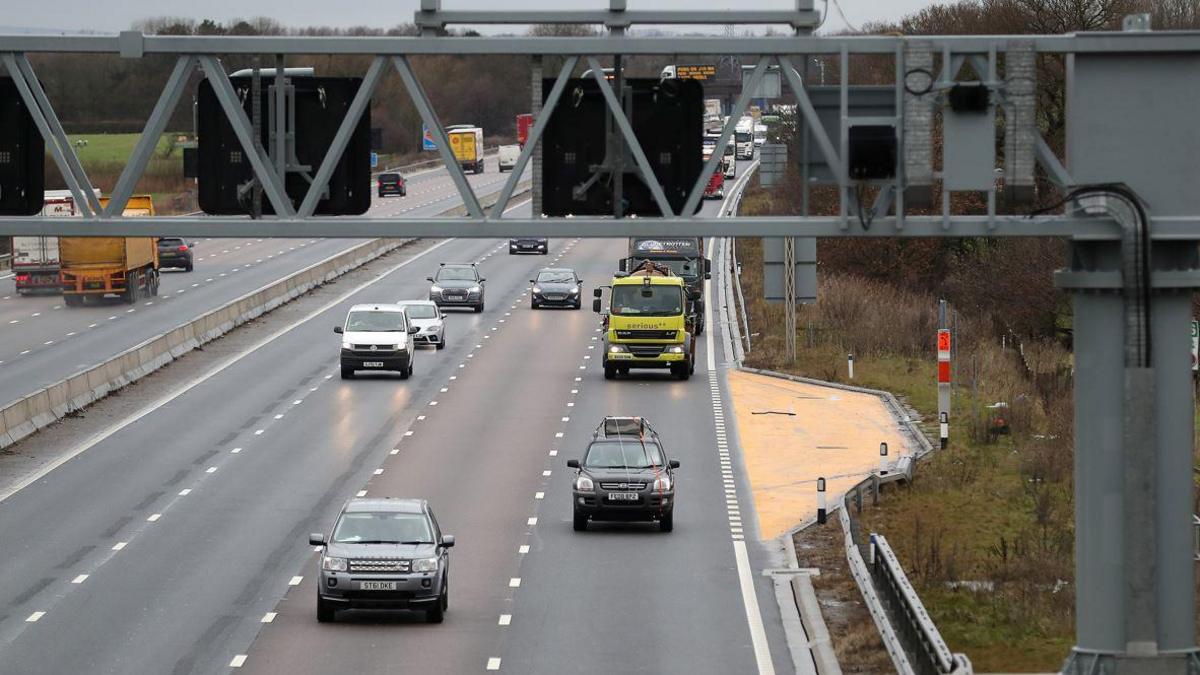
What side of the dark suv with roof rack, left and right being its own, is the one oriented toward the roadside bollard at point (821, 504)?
left

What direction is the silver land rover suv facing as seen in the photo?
toward the camera

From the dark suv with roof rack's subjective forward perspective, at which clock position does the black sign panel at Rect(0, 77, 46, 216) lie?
The black sign panel is roughly at 1 o'clock from the dark suv with roof rack.

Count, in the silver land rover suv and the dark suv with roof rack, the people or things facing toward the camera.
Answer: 2

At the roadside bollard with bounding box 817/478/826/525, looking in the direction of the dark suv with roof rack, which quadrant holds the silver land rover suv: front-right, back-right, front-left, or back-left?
front-left

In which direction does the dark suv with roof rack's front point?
toward the camera

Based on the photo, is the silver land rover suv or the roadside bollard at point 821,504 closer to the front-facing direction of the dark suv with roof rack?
the silver land rover suv

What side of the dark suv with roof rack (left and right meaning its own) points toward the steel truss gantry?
front

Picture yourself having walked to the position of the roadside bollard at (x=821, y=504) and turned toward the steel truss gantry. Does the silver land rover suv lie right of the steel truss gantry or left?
right

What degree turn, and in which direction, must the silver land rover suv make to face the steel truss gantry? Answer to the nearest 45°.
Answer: approximately 45° to its left

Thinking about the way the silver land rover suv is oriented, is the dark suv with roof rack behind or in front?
behind
